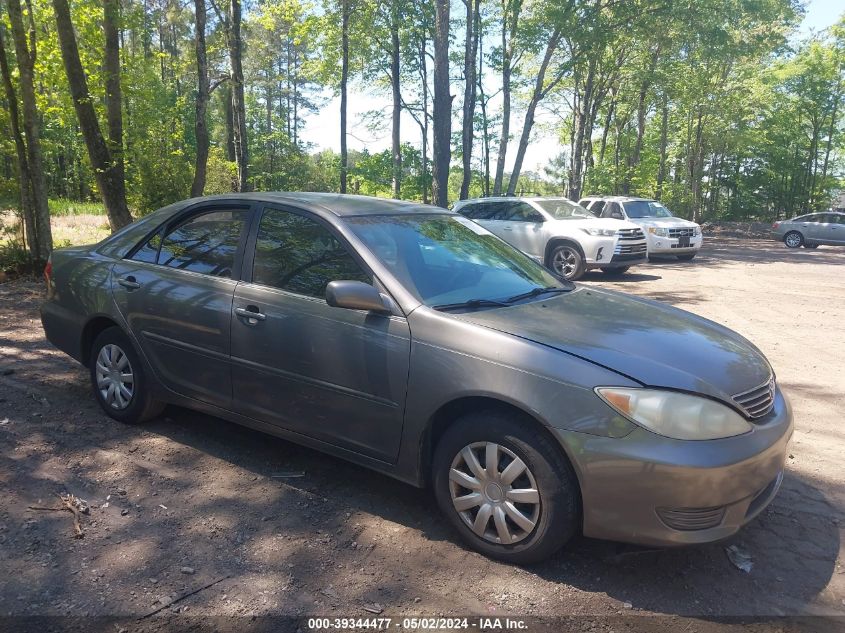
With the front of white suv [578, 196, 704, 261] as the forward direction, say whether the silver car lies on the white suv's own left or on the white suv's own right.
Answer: on the white suv's own left

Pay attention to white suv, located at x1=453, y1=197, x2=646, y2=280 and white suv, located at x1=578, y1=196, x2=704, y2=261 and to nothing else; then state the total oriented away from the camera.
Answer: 0

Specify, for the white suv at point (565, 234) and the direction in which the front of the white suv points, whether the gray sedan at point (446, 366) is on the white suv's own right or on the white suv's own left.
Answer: on the white suv's own right

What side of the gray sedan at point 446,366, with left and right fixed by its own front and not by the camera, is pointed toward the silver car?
left

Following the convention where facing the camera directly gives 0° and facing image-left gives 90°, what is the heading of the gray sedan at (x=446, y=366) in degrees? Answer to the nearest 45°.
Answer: approximately 315°

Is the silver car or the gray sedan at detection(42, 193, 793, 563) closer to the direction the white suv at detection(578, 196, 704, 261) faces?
the gray sedan

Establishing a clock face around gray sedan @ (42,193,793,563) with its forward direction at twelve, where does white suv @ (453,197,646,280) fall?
The white suv is roughly at 8 o'clock from the gray sedan.

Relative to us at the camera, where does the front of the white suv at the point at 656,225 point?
facing the viewer and to the right of the viewer

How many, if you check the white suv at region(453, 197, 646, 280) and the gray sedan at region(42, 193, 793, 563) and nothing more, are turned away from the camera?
0

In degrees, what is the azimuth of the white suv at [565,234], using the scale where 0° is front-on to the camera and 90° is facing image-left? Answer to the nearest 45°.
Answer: approximately 315°

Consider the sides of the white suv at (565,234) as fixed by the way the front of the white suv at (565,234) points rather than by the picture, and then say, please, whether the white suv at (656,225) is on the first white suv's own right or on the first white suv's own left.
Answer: on the first white suv's own left
